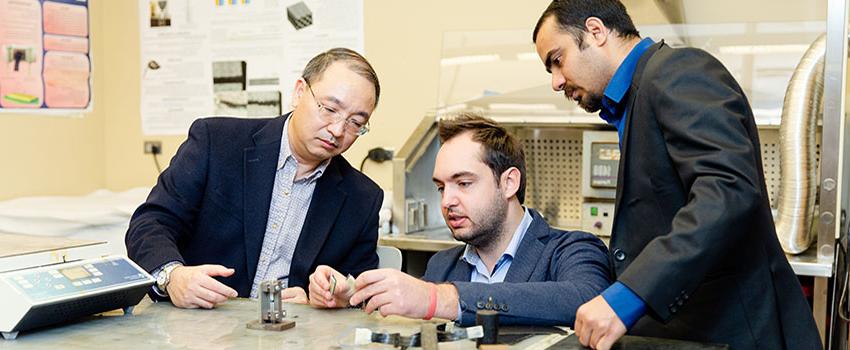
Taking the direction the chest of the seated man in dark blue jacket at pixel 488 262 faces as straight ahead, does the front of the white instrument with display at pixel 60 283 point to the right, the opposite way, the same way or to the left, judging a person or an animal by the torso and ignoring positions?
to the left

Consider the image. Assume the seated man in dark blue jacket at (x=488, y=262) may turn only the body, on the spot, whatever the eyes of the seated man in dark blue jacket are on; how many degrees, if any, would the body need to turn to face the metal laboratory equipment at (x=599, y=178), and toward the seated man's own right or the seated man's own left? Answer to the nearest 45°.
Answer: approximately 135° to the seated man's own right

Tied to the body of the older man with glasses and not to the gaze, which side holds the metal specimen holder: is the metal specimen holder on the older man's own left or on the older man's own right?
on the older man's own right

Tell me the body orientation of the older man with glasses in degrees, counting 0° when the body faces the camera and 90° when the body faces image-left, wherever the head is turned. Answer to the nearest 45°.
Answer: approximately 315°

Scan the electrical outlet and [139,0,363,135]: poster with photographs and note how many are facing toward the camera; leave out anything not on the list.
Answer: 2

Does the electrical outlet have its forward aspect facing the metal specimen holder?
yes

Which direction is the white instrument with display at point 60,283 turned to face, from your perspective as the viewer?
facing the viewer and to the right of the viewer

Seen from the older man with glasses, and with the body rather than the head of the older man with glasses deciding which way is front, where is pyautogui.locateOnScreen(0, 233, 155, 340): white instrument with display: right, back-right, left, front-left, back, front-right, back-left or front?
right

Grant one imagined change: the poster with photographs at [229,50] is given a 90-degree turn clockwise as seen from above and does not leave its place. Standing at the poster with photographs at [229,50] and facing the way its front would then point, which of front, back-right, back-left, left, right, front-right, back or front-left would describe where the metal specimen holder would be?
left

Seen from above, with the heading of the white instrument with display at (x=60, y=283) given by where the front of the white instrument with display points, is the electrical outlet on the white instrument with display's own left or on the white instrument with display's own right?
on the white instrument with display's own left

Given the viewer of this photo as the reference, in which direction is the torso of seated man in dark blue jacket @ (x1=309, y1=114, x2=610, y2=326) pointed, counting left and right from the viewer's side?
facing the viewer and to the left of the viewer

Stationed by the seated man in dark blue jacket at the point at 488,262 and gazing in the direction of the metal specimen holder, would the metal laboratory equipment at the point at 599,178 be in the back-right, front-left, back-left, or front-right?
back-right

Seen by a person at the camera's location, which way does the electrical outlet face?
facing the viewer

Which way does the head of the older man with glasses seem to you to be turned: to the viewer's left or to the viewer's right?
to the viewer's right

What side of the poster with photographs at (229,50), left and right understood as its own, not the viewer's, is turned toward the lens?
front
